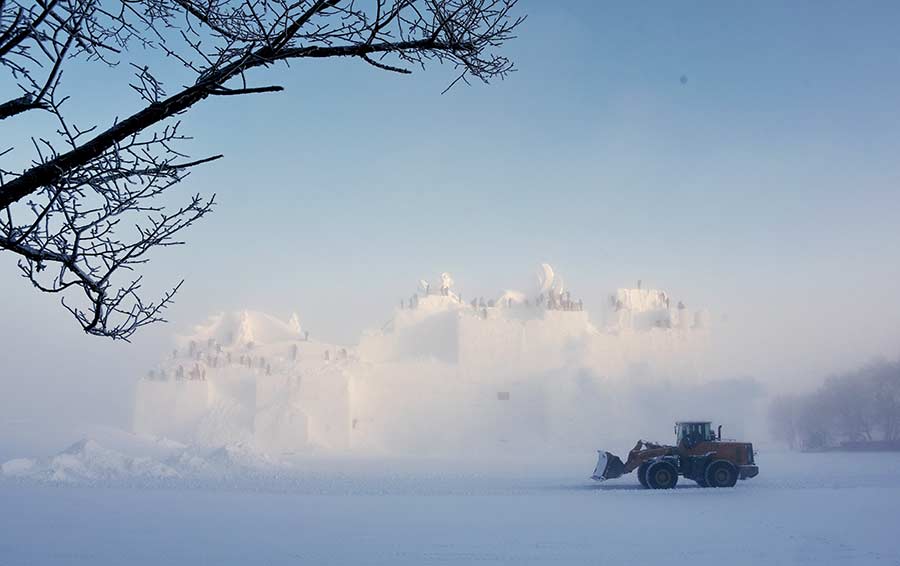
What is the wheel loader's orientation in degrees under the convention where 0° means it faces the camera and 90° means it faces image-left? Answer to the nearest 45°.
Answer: approximately 90°

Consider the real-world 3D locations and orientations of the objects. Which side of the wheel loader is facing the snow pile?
front
